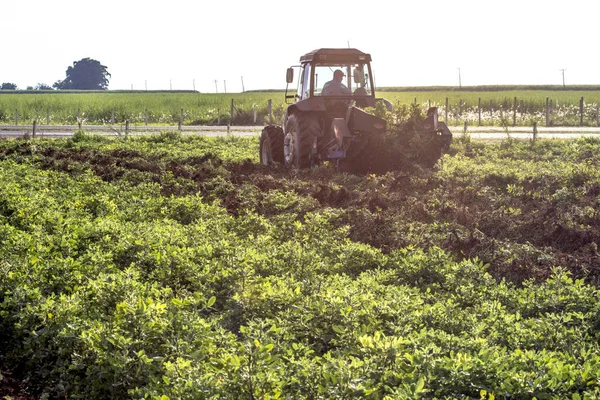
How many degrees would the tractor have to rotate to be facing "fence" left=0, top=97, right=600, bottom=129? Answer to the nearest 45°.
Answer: approximately 45° to its right

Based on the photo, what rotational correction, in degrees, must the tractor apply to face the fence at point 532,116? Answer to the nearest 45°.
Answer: approximately 45° to its right

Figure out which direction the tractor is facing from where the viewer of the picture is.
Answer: facing away from the viewer and to the left of the viewer
